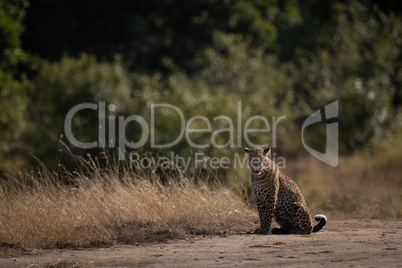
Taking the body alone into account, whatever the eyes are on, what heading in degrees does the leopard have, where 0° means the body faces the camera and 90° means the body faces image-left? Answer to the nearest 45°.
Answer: approximately 45°
